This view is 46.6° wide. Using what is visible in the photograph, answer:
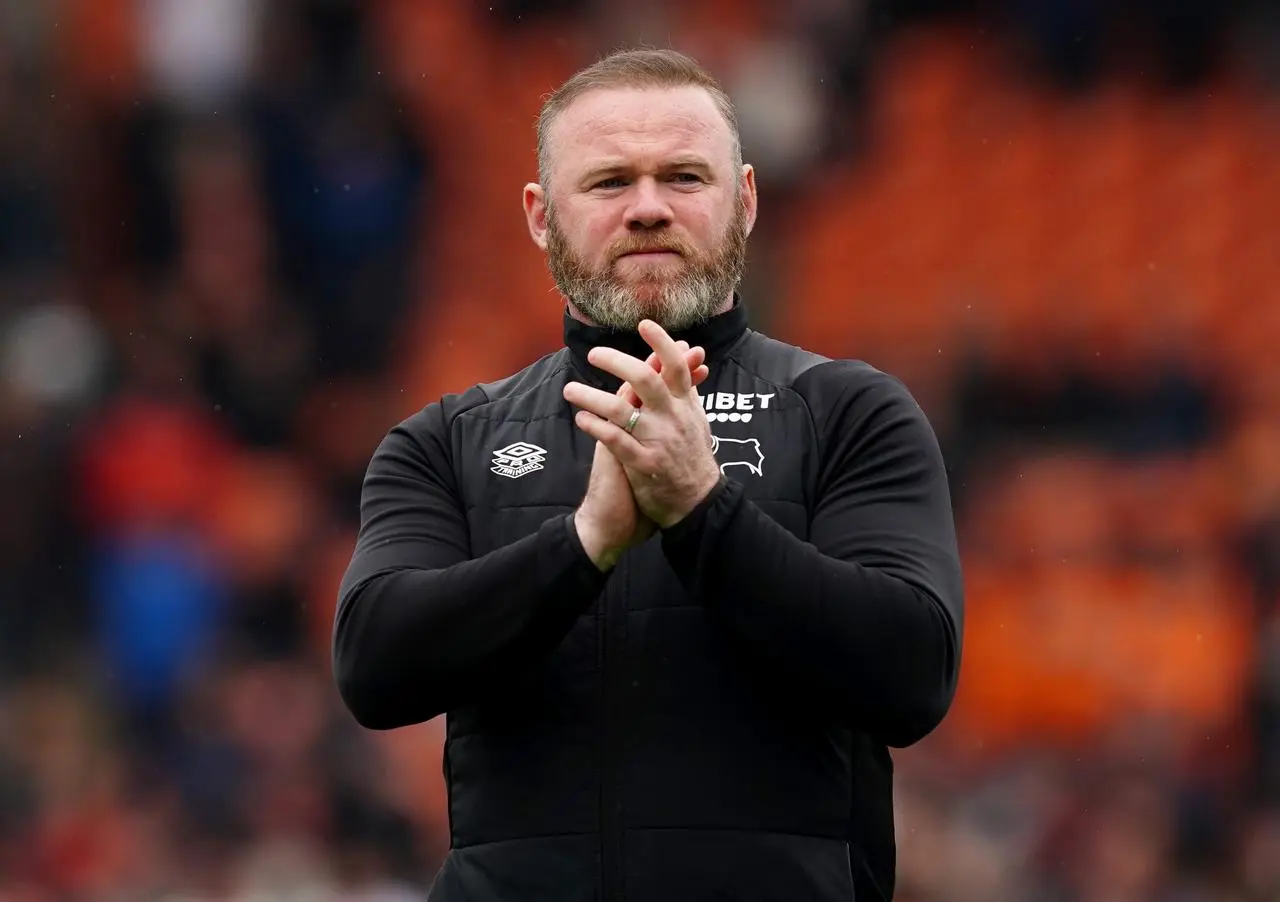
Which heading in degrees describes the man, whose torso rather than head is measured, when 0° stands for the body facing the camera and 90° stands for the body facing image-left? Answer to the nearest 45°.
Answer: approximately 0°
